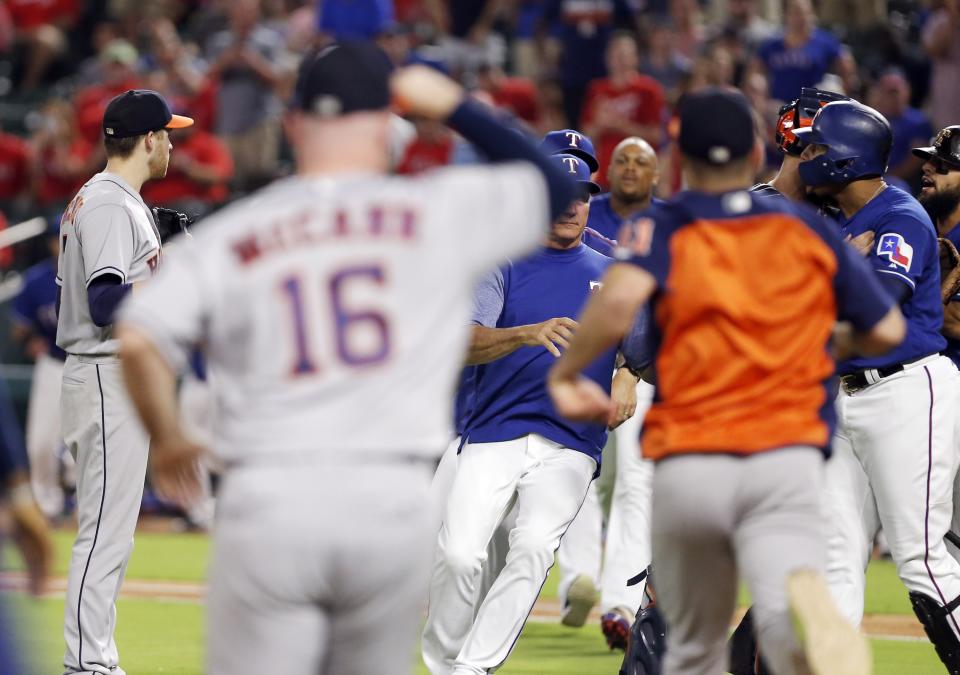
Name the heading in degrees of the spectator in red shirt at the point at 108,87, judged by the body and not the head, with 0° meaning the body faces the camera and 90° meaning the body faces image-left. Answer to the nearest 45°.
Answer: approximately 0°

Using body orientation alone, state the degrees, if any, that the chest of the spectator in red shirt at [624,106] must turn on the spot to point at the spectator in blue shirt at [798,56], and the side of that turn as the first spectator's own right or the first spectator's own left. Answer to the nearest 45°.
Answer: approximately 90° to the first spectator's own left

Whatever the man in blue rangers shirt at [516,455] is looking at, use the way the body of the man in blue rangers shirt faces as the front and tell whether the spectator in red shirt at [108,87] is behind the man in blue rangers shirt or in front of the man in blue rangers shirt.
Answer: behind

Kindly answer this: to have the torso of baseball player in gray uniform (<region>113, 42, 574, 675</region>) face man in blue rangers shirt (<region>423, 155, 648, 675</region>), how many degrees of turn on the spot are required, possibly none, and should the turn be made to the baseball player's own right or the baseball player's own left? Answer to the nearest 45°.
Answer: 0° — they already face them

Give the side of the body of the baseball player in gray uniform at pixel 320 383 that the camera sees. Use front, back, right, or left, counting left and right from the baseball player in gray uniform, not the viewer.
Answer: back

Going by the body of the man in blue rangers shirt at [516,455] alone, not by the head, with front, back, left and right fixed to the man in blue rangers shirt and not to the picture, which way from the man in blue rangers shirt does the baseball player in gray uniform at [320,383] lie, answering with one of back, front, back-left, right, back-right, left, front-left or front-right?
front-right
